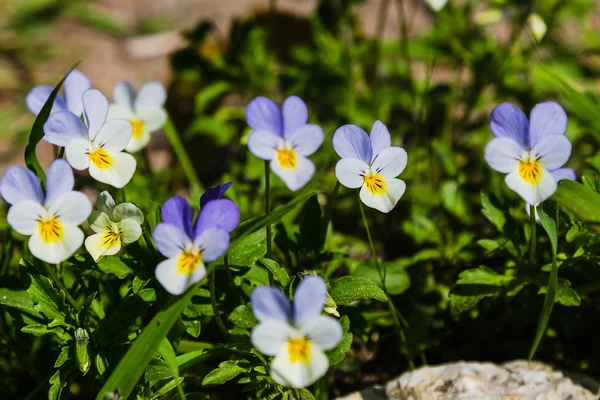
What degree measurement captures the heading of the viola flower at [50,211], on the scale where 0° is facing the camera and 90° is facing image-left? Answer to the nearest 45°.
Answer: approximately 0°

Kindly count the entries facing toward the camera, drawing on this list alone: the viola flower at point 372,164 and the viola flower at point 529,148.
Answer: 2

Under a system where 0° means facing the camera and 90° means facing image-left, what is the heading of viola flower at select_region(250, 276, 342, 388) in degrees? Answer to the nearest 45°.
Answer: approximately 0°

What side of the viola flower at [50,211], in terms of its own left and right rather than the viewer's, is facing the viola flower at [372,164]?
left
